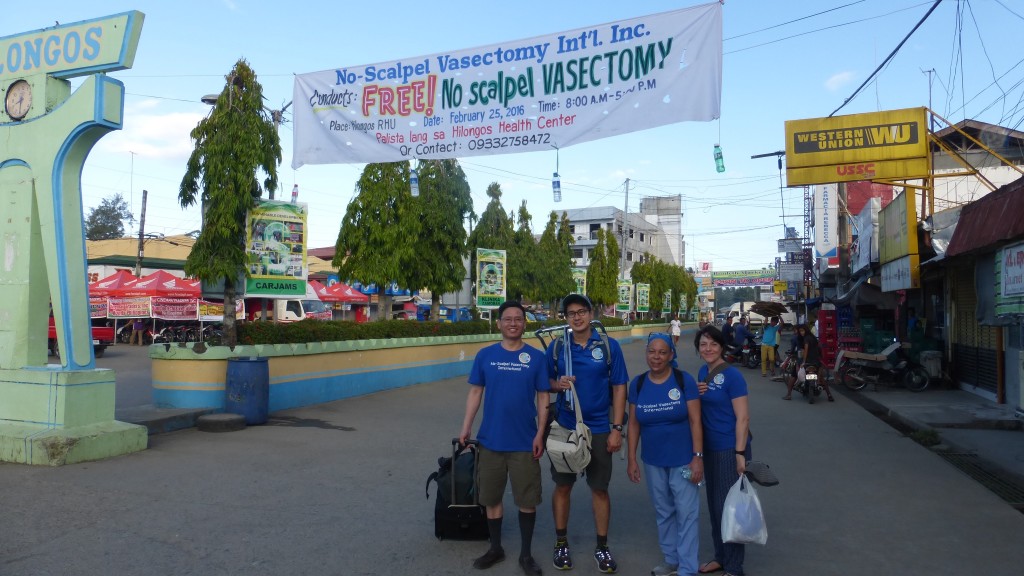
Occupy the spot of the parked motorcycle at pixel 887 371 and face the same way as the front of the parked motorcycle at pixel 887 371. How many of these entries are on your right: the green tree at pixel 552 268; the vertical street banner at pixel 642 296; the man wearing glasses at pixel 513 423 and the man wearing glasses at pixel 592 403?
2

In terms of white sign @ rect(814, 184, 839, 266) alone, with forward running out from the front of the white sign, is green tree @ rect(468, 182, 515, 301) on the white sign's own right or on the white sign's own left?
on the white sign's own right

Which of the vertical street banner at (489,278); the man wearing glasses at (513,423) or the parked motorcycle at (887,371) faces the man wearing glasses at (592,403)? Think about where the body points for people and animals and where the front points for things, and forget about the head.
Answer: the vertical street banner

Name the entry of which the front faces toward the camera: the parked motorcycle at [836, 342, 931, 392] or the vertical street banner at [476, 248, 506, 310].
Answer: the vertical street banner

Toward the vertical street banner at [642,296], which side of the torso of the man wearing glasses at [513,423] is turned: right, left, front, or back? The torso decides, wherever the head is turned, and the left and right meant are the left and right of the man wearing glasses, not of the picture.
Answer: back

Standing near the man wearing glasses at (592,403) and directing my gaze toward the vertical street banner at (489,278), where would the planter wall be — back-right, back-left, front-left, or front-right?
front-left

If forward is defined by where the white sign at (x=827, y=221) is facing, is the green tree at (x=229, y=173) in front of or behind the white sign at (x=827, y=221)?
in front

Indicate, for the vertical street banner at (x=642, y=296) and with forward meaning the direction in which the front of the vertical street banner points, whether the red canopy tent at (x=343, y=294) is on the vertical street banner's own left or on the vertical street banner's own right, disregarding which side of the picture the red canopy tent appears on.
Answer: on the vertical street banner's own right

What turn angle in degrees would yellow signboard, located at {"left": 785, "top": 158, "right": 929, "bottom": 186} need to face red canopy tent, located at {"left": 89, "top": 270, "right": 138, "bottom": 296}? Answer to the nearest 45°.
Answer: approximately 90° to its right

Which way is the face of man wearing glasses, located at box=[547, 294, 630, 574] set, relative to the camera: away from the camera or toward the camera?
toward the camera

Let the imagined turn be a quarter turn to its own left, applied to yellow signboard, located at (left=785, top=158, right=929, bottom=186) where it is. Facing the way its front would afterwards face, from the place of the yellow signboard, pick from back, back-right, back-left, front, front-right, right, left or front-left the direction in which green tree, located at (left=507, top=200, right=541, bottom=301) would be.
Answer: back-left

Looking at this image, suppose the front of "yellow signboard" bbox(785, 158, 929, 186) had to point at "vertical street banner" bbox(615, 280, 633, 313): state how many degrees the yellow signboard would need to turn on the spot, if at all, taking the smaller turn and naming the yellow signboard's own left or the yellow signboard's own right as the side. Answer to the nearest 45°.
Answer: approximately 135° to the yellow signboard's own right

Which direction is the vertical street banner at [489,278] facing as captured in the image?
toward the camera

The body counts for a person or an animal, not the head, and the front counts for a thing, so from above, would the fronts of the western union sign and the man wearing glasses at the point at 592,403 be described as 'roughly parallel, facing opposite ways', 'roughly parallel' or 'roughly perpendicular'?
roughly parallel

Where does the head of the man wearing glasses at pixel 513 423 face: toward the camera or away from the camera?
toward the camera
